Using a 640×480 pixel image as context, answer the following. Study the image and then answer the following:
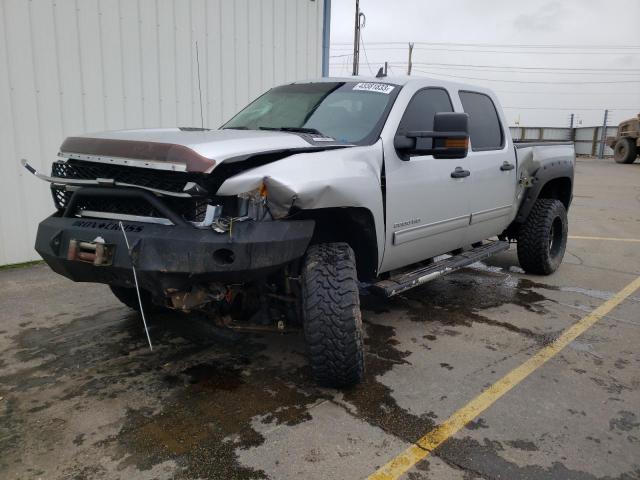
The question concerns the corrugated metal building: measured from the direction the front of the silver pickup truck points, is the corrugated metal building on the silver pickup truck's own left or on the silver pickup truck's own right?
on the silver pickup truck's own right

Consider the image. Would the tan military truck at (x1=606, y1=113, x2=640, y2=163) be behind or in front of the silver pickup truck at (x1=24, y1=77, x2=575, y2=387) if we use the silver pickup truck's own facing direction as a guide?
behind

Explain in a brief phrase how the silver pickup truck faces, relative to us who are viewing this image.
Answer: facing the viewer and to the left of the viewer

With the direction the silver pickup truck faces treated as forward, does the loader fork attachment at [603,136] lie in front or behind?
behind
